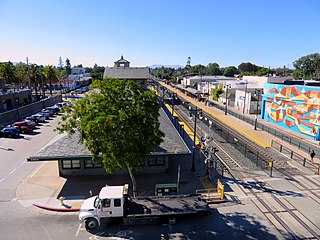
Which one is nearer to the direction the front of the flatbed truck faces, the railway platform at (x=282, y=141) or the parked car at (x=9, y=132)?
the parked car

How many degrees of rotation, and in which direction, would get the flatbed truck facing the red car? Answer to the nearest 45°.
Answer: approximately 45° to its right

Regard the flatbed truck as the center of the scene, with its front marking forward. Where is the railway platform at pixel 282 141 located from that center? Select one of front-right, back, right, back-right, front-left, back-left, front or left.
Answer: back-right

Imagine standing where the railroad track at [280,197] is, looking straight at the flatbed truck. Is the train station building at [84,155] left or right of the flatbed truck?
right

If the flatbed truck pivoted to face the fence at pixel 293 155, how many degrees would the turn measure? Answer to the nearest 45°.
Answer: approximately 135° to its right

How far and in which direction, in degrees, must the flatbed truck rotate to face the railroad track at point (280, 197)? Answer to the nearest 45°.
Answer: approximately 180°

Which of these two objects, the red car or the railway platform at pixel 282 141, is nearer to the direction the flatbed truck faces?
the red car

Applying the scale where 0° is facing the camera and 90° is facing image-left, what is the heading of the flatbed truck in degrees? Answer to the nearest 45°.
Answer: approximately 90°

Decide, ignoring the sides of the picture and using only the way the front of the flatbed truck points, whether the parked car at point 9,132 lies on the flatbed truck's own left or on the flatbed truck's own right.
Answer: on the flatbed truck's own right

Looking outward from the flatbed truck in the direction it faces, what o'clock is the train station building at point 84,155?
The train station building is roughly at 2 o'clock from the flatbed truck.

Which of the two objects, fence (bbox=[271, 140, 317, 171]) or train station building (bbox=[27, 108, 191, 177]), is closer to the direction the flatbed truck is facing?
the train station building
